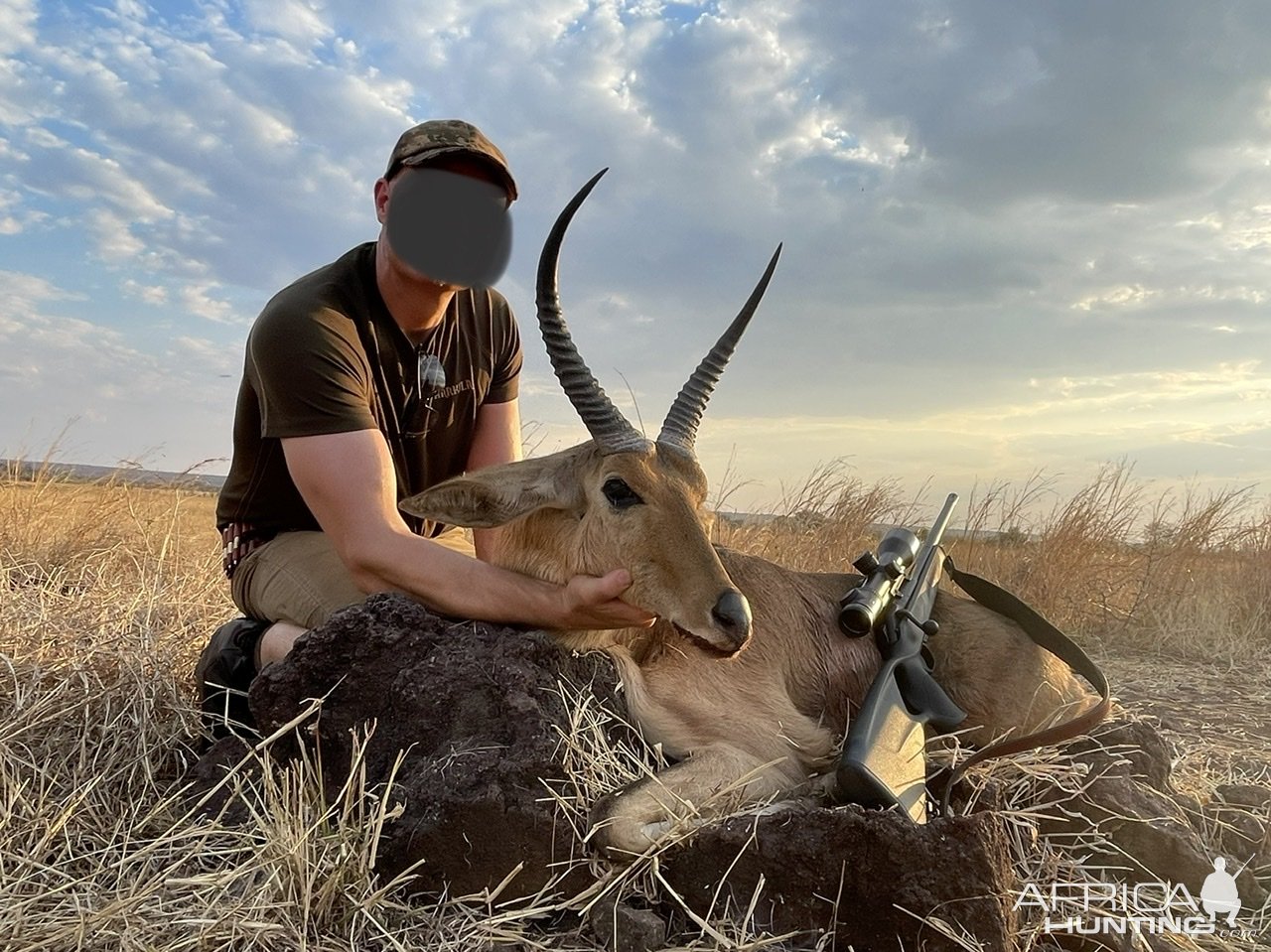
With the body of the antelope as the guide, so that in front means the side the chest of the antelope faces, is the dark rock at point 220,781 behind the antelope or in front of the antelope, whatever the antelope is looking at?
in front

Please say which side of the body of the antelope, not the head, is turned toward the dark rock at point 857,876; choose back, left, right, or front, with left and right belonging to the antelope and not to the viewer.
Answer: left

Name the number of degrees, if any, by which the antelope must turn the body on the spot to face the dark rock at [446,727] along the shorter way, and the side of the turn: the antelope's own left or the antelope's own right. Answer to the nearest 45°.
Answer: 0° — it already faces it

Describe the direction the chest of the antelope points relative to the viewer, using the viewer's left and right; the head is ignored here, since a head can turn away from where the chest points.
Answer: facing the viewer and to the left of the viewer

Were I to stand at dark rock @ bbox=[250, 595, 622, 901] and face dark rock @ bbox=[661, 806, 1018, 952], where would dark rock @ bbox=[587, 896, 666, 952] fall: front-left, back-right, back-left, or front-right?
front-right
